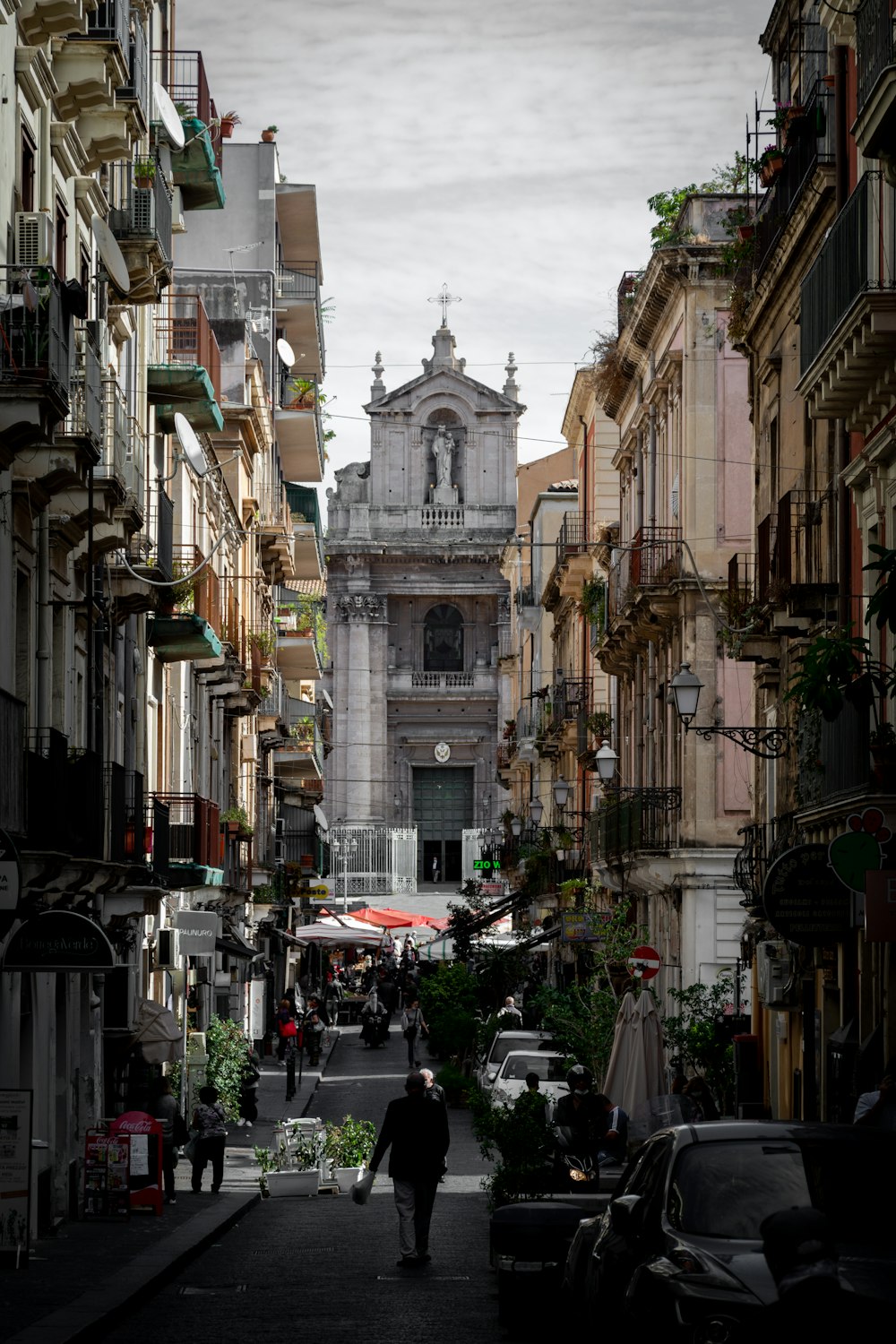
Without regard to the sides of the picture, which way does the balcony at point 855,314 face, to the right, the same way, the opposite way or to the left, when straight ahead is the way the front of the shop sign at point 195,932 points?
to the right

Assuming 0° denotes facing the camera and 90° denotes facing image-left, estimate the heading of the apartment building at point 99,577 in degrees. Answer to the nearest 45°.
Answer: approximately 270°

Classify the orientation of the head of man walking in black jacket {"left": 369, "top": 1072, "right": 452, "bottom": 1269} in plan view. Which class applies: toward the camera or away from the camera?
away from the camera

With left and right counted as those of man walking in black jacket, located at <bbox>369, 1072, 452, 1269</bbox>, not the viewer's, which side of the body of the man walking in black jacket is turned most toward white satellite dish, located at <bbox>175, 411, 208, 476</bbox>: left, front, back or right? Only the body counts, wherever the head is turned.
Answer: front

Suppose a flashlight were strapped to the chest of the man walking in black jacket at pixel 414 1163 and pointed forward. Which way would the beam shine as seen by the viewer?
away from the camera

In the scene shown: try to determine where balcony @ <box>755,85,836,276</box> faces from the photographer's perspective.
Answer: facing to the left of the viewer

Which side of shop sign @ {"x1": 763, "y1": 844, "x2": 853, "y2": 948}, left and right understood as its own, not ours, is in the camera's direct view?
front

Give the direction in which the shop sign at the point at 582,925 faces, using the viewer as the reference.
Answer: facing the viewer

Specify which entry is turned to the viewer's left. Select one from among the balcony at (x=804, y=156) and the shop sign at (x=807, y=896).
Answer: the balcony

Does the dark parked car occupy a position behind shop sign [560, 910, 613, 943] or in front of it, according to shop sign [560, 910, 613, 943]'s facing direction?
in front

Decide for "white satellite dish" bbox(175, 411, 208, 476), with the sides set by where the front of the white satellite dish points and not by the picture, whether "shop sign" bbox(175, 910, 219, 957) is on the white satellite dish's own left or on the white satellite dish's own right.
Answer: on the white satellite dish's own left

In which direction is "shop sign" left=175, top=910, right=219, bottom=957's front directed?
toward the camera

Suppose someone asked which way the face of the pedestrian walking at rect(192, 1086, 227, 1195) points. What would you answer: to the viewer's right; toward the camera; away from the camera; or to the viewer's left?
away from the camera

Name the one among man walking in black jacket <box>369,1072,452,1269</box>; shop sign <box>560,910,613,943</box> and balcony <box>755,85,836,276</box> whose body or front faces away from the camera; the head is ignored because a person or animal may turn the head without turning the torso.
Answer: the man walking in black jacket

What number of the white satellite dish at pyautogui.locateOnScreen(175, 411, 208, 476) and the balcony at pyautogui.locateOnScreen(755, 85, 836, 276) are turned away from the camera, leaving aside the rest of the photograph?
0

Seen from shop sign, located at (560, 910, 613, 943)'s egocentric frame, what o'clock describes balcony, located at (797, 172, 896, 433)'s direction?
The balcony is roughly at 12 o'clock from the shop sign.

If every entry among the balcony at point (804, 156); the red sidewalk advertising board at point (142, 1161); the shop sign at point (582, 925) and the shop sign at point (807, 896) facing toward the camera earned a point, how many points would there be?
3

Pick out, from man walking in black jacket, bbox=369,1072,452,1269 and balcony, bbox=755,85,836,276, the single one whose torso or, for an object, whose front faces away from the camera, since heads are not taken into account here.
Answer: the man walking in black jacket
